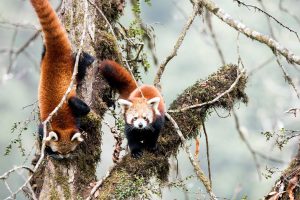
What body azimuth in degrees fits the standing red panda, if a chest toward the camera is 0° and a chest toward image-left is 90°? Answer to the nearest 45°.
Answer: approximately 0°

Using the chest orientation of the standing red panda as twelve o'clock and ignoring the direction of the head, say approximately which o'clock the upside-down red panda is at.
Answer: The upside-down red panda is roughly at 3 o'clock from the standing red panda.
